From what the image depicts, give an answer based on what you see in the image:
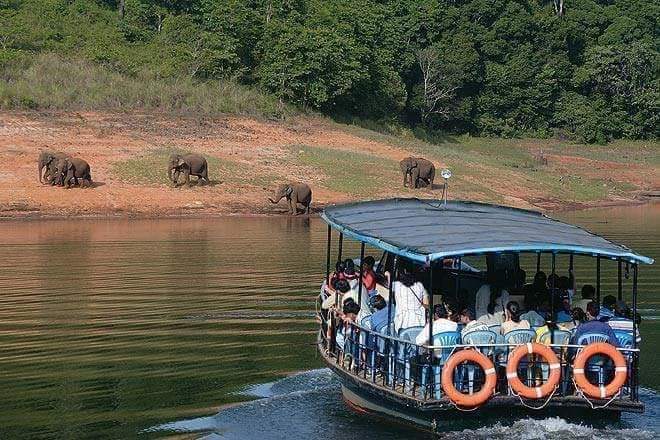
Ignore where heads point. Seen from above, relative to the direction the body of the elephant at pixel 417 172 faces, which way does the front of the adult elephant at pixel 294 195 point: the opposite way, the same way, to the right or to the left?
the same way

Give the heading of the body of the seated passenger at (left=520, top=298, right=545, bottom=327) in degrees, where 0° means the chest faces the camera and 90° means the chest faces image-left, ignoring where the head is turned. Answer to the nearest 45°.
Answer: approximately 180°

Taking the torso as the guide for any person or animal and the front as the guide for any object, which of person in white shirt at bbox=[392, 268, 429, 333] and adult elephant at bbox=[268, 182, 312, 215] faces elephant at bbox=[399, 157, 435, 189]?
the person in white shirt

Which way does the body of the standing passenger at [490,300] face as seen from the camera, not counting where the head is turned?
away from the camera

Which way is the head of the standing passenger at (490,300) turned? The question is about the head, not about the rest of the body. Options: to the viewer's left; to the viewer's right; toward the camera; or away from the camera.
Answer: away from the camera

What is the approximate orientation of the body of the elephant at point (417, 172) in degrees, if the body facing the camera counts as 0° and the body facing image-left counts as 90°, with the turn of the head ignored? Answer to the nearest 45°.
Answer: approximately 90°

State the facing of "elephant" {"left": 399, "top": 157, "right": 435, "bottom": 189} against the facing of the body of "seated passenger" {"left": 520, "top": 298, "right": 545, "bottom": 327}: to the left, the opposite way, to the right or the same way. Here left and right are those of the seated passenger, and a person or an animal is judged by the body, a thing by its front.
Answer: to the left

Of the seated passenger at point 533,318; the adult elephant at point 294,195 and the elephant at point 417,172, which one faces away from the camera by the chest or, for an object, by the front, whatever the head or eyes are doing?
the seated passenger

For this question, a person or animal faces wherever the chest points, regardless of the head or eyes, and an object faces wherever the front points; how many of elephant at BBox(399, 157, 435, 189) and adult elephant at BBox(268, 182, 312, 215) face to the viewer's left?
2

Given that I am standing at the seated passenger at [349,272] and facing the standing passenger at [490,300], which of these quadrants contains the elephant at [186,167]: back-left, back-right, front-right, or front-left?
back-left

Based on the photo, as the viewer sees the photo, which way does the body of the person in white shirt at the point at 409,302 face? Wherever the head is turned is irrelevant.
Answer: away from the camera

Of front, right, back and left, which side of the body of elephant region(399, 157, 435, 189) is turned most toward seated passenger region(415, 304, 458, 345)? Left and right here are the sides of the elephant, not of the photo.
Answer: left

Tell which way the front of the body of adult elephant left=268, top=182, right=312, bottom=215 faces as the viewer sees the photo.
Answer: to the viewer's left
